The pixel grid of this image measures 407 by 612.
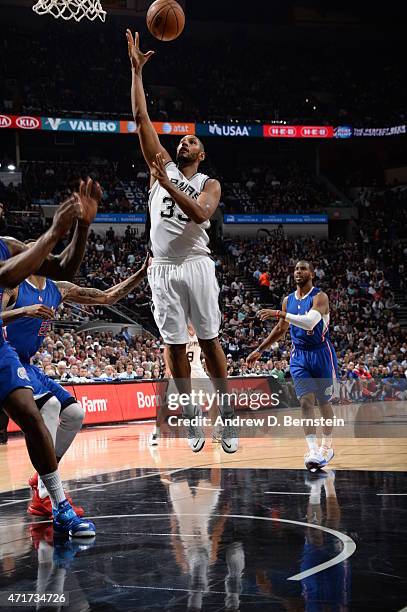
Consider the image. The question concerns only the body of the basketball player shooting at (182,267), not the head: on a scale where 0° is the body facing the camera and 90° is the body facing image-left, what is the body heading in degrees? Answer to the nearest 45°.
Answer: approximately 0°

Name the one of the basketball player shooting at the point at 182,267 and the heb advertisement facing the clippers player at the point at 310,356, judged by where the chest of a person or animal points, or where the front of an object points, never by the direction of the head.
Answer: the heb advertisement

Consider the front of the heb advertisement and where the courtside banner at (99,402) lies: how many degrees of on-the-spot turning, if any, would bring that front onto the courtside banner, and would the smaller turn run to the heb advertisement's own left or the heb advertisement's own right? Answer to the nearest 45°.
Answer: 0° — it already faces it

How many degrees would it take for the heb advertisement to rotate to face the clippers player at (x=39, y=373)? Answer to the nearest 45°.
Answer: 0° — it already faces them

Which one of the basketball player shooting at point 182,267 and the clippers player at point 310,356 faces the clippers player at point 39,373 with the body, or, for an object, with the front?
the clippers player at point 310,356

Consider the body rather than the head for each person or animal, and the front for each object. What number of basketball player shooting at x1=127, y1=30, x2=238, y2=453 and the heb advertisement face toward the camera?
2

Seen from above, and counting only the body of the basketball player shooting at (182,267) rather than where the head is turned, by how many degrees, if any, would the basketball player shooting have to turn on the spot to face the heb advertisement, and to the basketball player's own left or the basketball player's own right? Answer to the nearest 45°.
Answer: approximately 180°

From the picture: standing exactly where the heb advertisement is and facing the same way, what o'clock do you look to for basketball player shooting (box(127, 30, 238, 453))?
The basketball player shooting is roughly at 12 o'clock from the heb advertisement.

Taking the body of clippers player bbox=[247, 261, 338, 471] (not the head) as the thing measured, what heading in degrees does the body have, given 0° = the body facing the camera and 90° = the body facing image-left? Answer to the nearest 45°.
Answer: approximately 45°

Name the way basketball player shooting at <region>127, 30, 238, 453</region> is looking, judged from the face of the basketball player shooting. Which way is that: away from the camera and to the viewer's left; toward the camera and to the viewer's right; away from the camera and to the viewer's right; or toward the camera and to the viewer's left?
toward the camera and to the viewer's left

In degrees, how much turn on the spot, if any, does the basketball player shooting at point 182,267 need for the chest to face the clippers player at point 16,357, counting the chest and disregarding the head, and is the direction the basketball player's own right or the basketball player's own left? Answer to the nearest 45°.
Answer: approximately 45° to the basketball player's own right

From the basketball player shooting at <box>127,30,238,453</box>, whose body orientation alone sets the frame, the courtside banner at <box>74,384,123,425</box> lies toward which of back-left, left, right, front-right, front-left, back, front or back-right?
back

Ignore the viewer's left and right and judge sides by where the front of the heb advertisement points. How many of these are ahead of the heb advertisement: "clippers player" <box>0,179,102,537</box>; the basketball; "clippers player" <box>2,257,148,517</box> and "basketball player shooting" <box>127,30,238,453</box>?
4

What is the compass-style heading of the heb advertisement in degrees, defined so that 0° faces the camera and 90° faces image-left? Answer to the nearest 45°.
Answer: approximately 0°

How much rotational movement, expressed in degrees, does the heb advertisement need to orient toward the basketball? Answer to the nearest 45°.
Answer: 0° — it already faces it

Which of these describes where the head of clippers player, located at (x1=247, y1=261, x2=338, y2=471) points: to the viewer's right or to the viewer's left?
to the viewer's left
